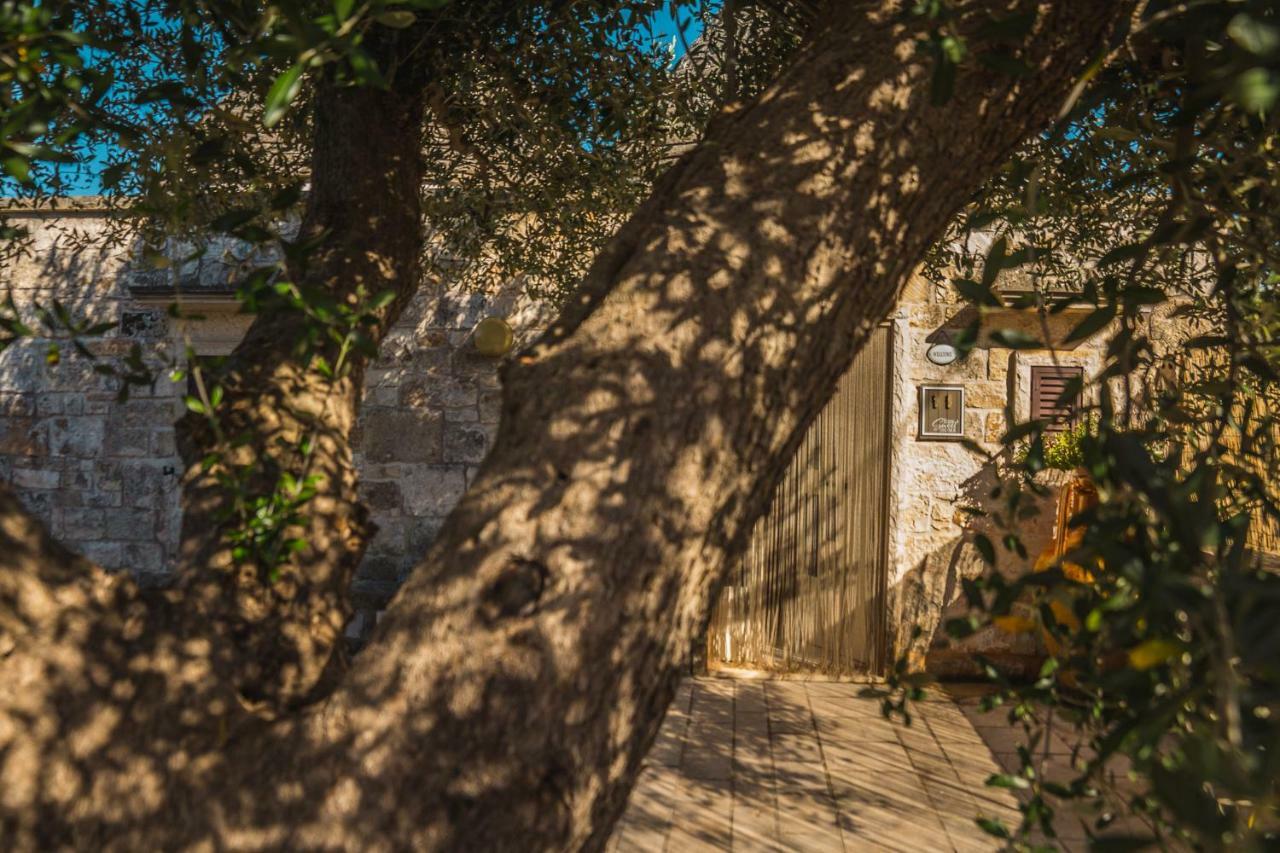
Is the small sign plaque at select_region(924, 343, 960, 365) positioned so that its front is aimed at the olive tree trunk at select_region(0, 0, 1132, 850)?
yes

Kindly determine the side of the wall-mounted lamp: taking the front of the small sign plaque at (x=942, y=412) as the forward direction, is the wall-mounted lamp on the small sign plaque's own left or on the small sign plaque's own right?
on the small sign plaque's own right

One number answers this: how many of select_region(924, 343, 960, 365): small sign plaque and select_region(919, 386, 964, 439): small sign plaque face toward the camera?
2

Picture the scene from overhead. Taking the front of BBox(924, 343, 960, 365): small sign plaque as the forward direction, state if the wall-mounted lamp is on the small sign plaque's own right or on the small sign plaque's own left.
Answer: on the small sign plaque's own right

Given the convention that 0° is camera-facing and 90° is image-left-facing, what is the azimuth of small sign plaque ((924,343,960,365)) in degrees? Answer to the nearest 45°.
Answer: approximately 0°
